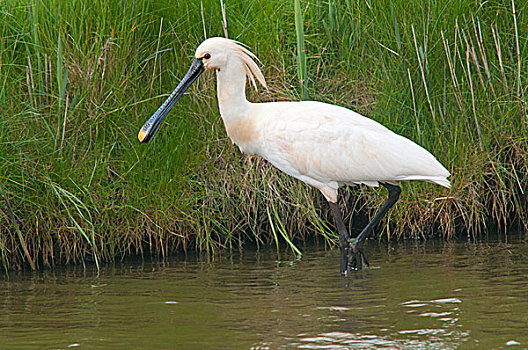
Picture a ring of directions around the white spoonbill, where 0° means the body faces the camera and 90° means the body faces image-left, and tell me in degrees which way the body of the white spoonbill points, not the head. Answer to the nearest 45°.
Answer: approximately 90°
